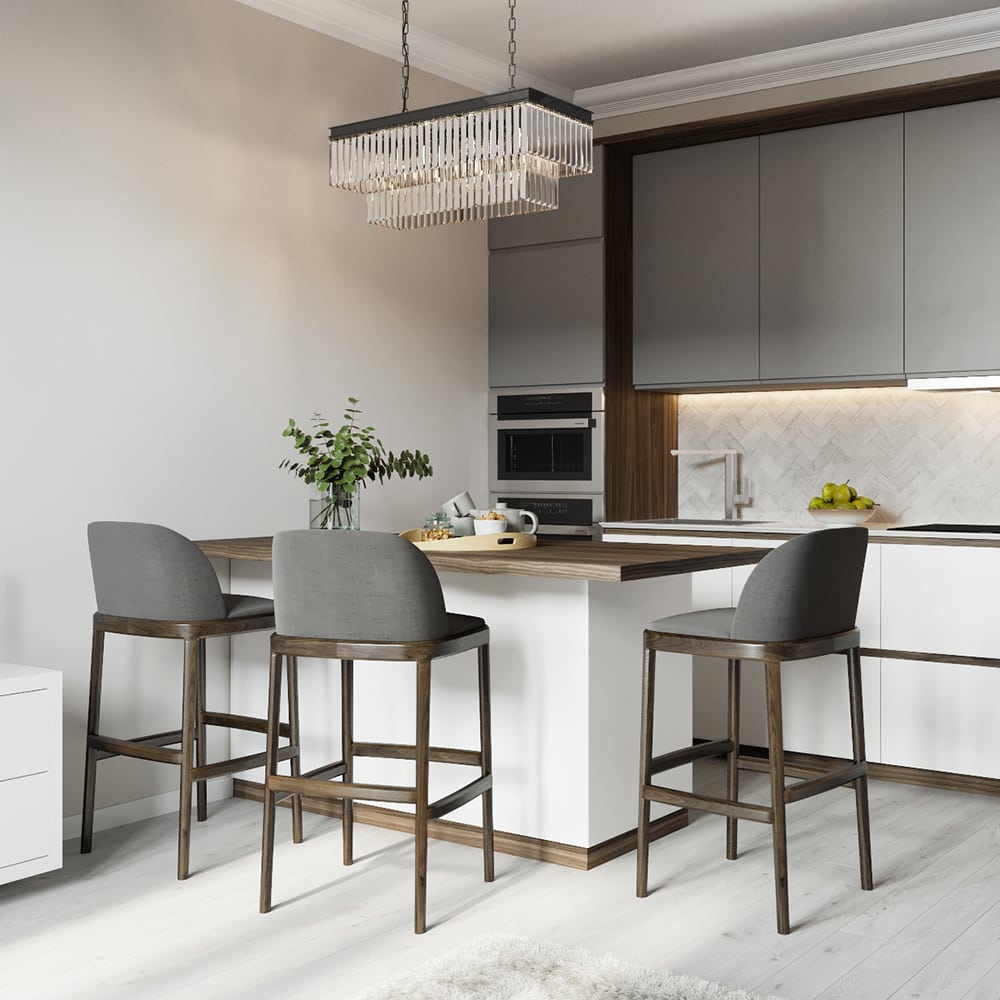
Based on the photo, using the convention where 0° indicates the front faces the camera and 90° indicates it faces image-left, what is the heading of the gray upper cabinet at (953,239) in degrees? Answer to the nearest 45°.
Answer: approximately 0°

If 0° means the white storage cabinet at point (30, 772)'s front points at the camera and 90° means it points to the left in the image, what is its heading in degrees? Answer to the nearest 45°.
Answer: approximately 315°

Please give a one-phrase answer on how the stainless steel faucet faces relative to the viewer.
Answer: facing to the left of the viewer

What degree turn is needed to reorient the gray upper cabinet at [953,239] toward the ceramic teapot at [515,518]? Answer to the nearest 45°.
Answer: approximately 45° to its right

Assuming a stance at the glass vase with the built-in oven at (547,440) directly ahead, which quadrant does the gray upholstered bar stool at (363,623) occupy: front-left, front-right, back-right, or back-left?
back-right

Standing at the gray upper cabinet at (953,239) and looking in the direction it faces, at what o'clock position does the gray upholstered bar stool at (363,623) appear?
The gray upholstered bar stool is roughly at 1 o'clock from the gray upper cabinet.

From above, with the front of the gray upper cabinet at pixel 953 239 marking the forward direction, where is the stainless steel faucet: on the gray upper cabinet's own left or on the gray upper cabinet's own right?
on the gray upper cabinet's own right

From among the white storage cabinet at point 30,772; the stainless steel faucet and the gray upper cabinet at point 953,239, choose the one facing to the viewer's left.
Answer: the stainless steel faucet

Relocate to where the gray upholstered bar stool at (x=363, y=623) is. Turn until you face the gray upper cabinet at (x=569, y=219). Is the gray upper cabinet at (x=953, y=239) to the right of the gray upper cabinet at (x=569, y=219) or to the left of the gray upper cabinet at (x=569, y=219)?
right
